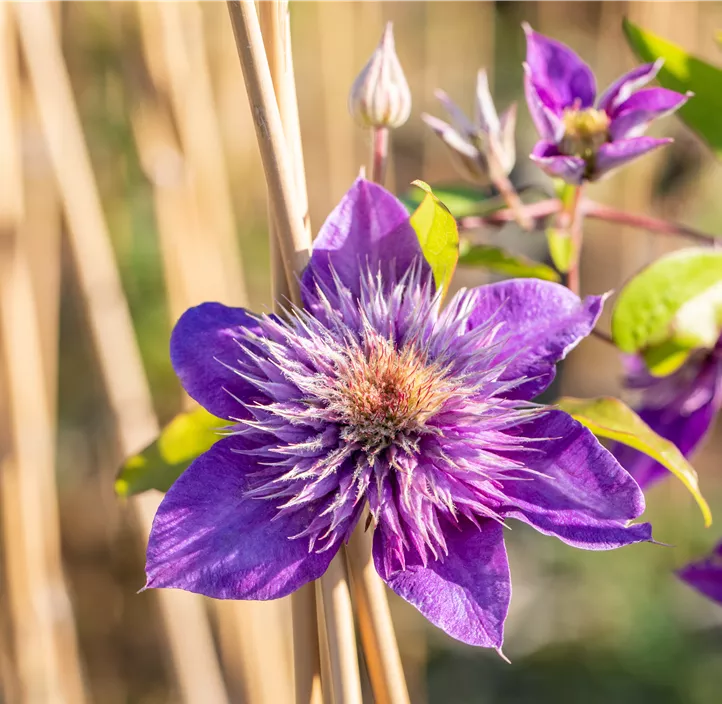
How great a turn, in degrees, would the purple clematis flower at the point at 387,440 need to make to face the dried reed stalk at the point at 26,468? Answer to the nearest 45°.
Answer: approximately 135° to its right

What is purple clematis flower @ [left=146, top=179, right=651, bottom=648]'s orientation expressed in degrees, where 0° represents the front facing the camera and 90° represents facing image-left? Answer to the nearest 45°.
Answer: approximately 0°

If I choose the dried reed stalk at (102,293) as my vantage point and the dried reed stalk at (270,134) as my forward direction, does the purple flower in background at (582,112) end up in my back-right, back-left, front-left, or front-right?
front-left
